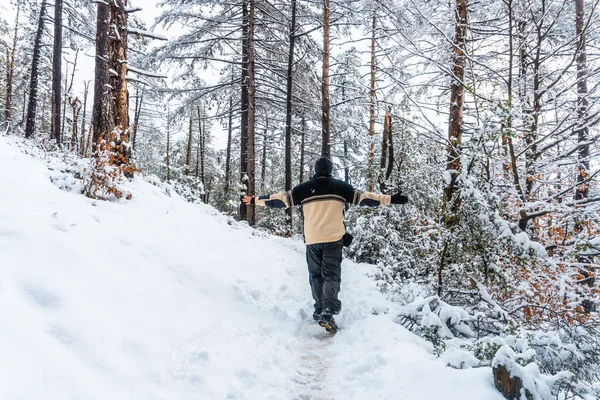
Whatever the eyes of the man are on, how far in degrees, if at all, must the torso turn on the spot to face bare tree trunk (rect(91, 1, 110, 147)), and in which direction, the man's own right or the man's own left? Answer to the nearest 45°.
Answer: approximately 45° to the man's own left

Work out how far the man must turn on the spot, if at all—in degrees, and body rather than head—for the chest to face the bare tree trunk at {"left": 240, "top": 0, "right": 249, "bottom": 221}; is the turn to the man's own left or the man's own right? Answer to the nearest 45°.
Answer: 0° — they already face it

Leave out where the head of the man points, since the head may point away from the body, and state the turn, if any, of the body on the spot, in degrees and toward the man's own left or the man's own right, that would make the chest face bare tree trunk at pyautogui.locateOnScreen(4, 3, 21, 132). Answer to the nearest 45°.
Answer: approximately 45° to the man's own left

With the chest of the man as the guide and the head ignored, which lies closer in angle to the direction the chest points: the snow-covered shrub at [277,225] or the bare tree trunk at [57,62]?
the snow-covered shrub

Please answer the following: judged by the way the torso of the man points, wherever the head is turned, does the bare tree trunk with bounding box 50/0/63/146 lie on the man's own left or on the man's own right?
on the man's own left

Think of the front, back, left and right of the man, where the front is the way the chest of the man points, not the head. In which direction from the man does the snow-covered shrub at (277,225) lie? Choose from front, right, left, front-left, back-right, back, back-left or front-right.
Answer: front

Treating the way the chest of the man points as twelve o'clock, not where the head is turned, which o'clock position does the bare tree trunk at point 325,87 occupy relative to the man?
The bare tree trunk is roughly at 12 o'clock from the man.

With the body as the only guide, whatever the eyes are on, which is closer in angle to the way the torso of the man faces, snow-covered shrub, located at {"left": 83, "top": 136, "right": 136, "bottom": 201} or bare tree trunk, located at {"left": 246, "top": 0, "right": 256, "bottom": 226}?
the bare tree trunk

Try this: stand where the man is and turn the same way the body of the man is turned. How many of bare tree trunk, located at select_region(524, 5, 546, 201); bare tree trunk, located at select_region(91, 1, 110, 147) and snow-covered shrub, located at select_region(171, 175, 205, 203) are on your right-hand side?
1

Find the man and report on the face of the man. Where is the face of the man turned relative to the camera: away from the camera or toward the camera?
away from the camera

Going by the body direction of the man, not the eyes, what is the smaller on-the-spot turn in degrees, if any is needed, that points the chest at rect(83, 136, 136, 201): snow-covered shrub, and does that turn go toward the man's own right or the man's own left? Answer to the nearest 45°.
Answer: approximately 90° to the man's own left

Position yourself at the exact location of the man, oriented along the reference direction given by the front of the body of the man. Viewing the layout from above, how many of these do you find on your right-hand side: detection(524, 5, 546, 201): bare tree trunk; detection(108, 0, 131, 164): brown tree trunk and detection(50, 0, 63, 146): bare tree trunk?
1

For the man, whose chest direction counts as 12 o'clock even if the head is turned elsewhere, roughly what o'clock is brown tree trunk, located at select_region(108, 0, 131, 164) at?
The brown tree trunk is roughly at 10 o'clock from the man.

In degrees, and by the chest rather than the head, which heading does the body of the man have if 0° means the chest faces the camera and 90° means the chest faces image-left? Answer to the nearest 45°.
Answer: approximately 180°

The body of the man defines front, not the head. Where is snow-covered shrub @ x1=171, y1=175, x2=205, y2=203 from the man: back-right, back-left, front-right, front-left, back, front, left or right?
front-left
